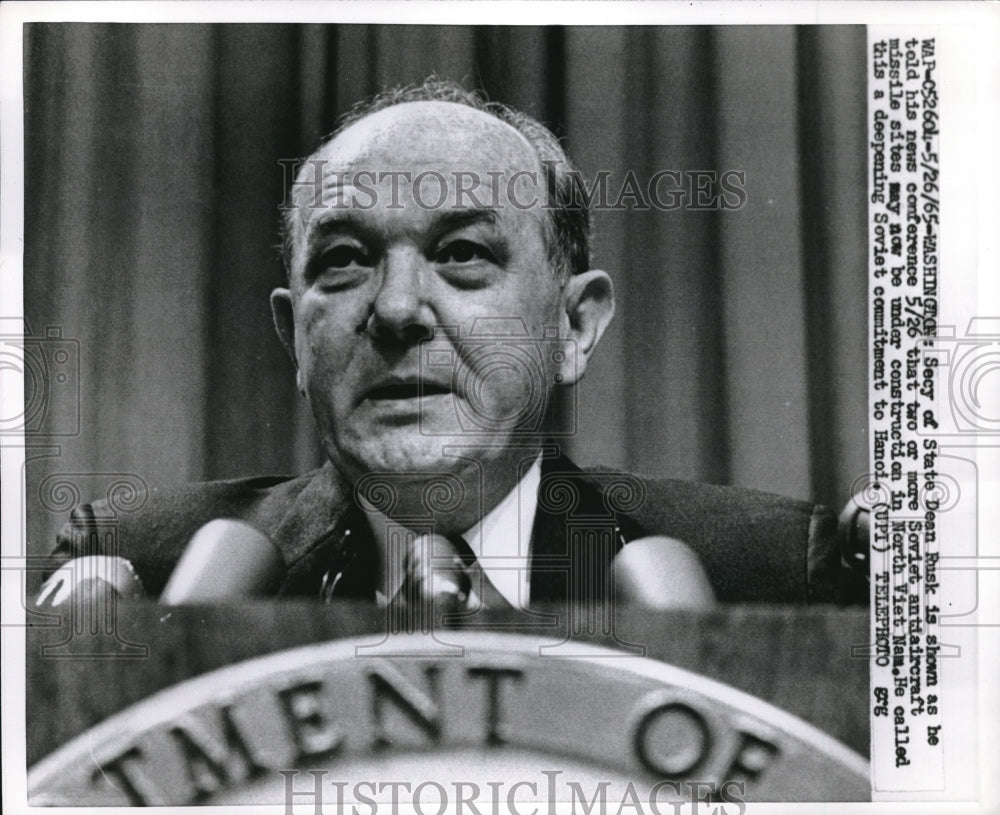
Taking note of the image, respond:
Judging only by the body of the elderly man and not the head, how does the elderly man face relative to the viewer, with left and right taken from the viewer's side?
facing the viewer
